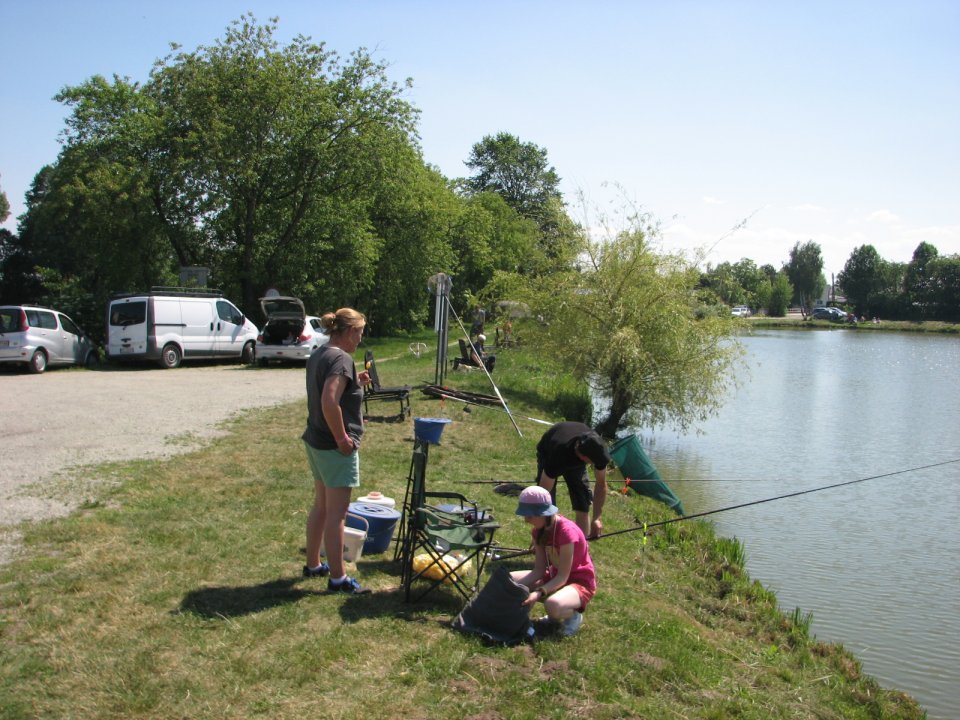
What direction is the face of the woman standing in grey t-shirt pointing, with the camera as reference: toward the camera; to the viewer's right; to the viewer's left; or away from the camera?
to the viewer's right

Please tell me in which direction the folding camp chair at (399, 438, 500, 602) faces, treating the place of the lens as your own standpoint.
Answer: facing to the right of the viewer

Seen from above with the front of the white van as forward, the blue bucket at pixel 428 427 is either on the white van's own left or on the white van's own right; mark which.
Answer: on the white van's own right

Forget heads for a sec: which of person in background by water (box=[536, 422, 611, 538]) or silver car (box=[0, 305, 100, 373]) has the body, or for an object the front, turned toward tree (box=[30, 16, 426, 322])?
the silver car

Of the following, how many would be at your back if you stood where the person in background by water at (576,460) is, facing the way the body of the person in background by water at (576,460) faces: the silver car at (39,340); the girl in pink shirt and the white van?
2

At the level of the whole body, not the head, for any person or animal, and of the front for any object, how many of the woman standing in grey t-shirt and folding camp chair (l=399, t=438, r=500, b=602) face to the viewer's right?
2

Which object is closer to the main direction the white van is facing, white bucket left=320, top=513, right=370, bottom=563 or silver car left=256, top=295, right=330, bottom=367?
the silver car

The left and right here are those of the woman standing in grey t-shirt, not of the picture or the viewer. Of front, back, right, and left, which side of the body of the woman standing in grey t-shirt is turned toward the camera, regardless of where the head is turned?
right

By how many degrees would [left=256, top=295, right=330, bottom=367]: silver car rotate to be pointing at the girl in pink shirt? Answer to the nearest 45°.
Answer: approximately 135° to its right

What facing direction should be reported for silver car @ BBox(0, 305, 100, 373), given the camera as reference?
facing away from the viewer and to the right of the viewer

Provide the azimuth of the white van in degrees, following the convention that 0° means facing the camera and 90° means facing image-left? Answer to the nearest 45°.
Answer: approximately 225°

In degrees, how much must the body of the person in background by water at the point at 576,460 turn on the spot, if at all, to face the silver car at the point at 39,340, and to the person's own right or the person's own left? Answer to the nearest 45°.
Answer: approximately 180°

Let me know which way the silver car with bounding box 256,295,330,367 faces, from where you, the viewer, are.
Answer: facing away from the viewer and to the right of the viewer
